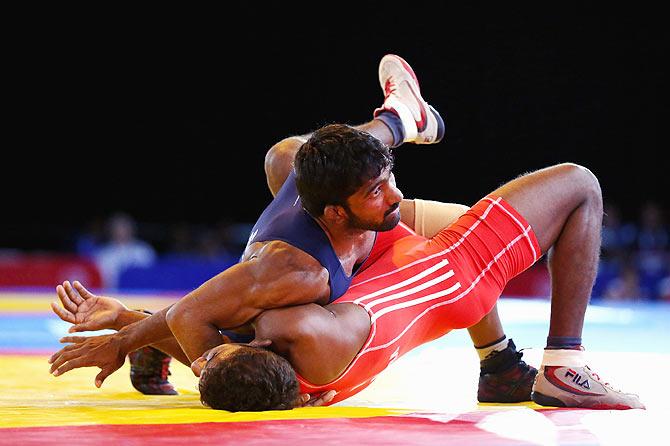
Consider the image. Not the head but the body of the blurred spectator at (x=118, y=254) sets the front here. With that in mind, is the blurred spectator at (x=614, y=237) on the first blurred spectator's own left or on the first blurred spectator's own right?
on the first blurred spectator's own left

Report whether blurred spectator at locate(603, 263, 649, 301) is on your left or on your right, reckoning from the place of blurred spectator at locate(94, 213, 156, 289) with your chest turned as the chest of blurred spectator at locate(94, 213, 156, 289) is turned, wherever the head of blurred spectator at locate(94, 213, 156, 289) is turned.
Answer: on your left

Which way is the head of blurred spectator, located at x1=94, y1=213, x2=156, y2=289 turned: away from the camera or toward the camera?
toward the camera

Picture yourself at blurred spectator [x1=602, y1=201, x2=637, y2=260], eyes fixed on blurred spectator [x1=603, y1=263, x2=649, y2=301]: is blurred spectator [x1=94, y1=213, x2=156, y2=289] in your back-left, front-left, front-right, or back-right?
front-right

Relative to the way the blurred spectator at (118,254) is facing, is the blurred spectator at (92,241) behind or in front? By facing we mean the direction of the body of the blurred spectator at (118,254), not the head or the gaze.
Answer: behind

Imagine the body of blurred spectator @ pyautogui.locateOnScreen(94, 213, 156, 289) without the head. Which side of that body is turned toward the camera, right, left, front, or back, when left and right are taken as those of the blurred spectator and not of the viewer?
front

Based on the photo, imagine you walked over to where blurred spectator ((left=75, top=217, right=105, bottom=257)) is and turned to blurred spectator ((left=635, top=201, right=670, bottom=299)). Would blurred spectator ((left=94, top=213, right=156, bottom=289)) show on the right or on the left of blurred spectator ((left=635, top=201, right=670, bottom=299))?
right

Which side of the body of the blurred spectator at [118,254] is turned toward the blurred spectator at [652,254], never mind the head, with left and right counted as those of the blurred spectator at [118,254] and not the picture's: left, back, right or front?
left
